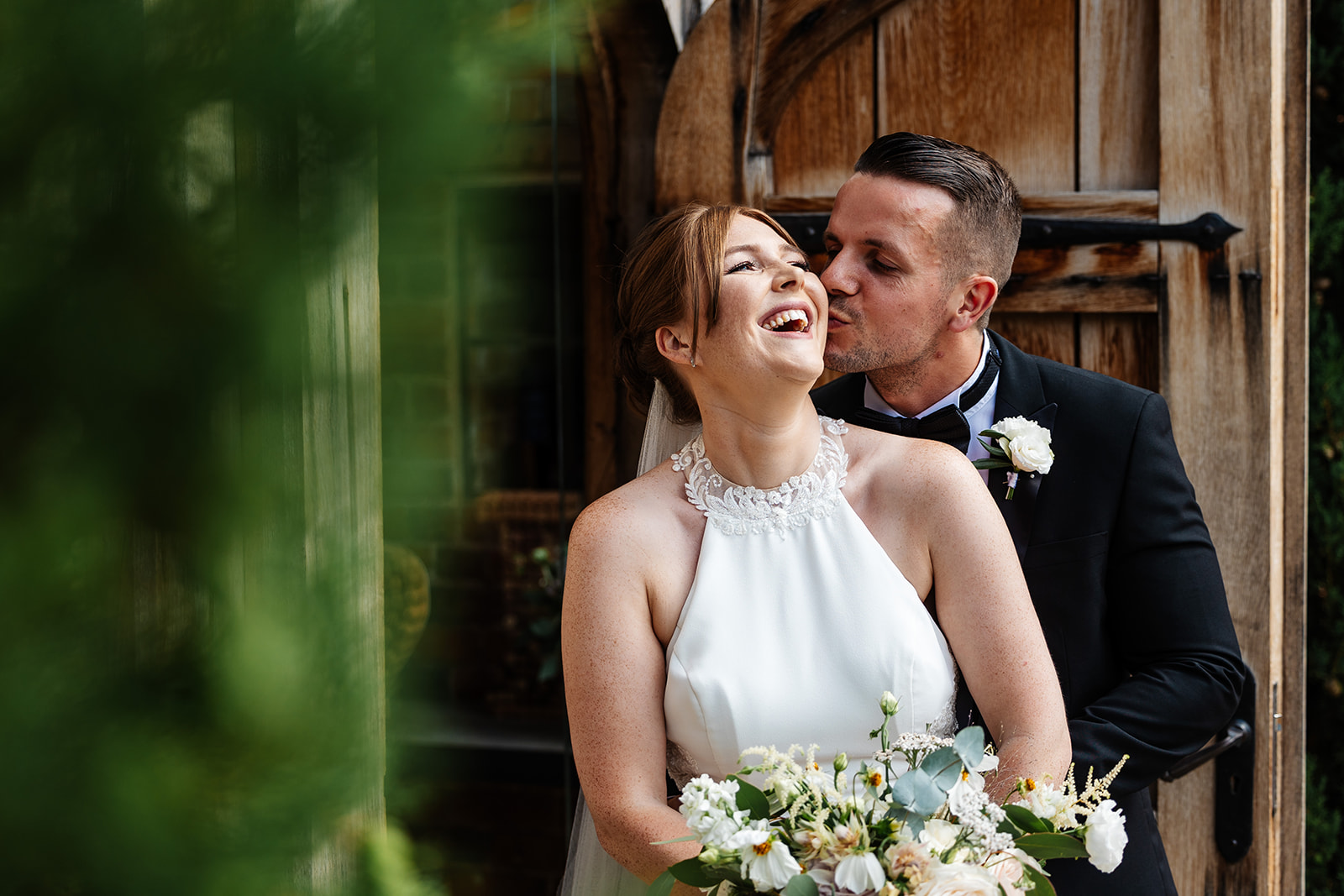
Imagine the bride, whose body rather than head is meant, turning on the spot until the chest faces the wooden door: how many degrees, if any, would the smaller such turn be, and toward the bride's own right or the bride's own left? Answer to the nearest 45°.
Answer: approximately 135° to the bride's own left

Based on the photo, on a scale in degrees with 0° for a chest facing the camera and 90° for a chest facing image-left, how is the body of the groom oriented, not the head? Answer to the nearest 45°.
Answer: approximately 45°

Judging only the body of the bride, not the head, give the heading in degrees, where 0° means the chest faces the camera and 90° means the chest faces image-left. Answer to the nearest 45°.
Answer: approximately 0°
